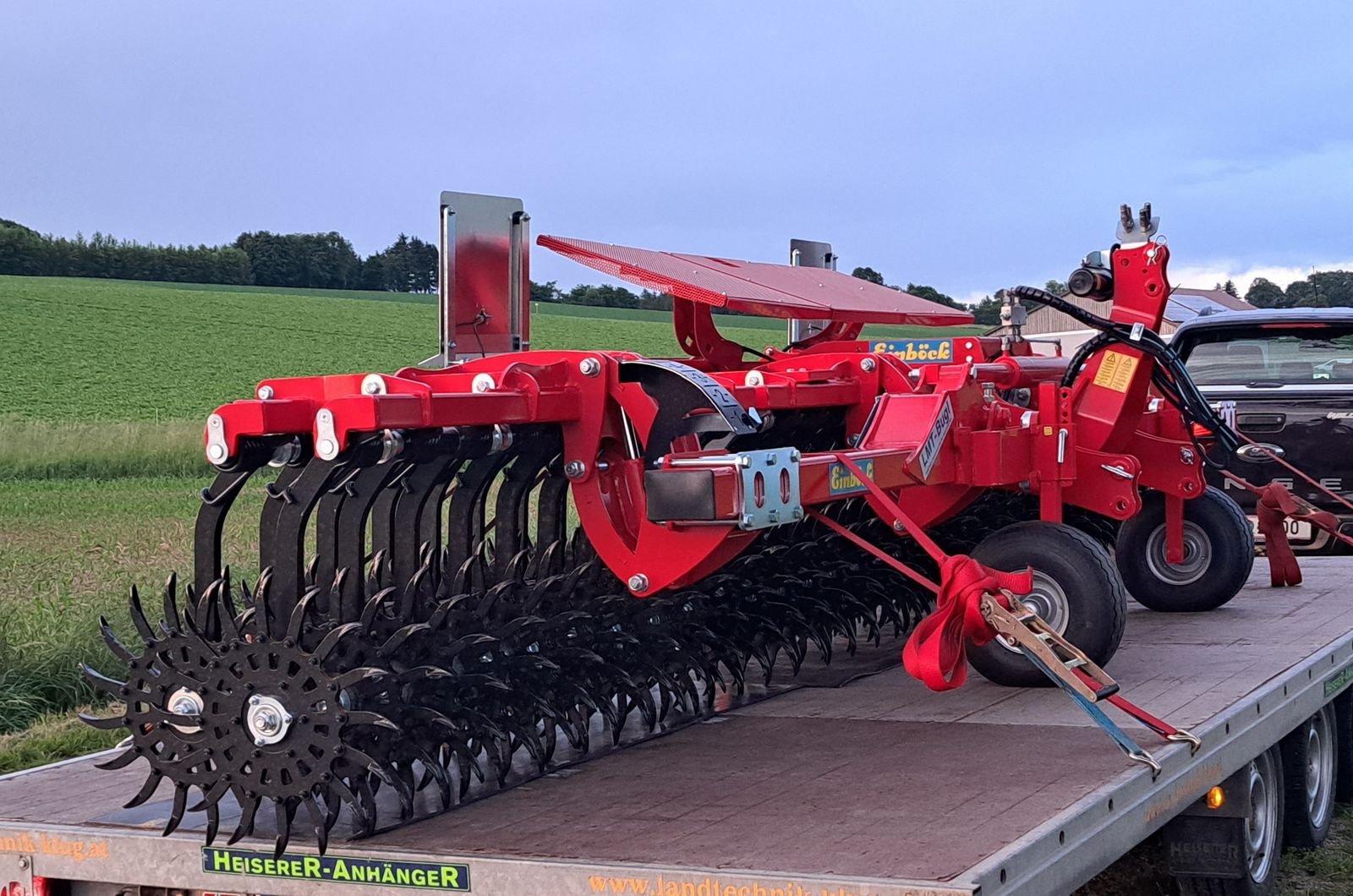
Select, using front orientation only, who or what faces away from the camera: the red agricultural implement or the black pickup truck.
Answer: the black pickup truck

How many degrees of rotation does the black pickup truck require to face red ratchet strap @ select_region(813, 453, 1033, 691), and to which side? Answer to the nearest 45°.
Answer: approximately 180°

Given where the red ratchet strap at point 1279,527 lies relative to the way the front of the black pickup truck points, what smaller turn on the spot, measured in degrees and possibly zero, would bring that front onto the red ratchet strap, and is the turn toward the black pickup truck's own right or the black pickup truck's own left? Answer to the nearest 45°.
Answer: approximately 180°

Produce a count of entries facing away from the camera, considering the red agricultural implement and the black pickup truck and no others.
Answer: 1

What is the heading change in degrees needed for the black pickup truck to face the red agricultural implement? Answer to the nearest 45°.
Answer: approximately 180°

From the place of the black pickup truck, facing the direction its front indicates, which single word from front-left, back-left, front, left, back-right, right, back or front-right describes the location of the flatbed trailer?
back

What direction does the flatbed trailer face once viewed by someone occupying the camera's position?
facing away from the viewer and to the right of the viewer

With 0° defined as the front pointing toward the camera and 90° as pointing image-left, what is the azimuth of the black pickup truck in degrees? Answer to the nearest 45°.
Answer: approximately 180°
